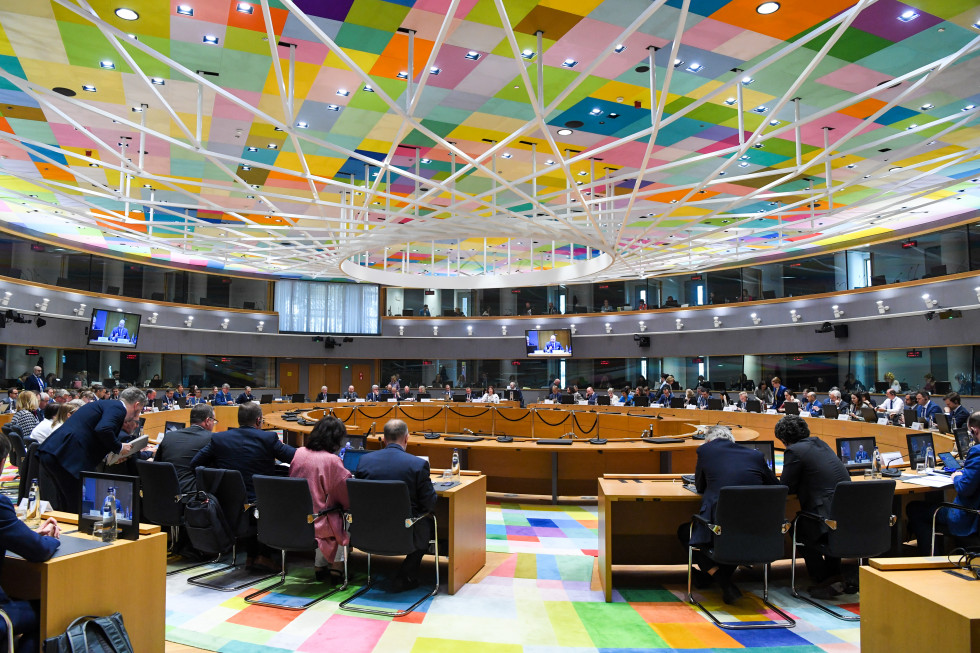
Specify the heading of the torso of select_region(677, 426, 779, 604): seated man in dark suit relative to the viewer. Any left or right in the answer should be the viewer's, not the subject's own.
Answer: facing away from the viewer and to the left of the viewer

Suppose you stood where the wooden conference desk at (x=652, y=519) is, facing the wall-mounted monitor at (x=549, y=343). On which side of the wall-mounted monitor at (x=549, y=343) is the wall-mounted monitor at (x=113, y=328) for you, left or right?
left

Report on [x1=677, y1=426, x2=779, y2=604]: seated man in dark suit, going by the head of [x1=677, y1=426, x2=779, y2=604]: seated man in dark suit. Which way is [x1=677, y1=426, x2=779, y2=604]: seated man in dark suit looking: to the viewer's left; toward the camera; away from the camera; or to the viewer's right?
away from the camera

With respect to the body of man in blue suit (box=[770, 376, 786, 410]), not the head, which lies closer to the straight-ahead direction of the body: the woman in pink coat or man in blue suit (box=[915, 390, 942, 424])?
the woman in pink coat

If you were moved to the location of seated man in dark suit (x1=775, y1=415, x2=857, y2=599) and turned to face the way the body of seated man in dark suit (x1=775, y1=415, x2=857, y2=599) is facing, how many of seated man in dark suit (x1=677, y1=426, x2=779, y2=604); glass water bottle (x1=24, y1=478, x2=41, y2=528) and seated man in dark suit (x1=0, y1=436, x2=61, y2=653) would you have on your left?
3

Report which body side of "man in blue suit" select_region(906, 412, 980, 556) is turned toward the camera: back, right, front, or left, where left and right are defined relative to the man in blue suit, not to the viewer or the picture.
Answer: left

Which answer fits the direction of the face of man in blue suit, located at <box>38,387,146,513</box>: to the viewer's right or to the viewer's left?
to the viewer's right

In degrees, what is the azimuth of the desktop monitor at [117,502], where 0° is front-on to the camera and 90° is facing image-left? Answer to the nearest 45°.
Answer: approximately 45°

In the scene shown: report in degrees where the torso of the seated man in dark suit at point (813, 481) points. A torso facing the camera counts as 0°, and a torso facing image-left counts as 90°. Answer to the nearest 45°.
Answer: approximately 135°

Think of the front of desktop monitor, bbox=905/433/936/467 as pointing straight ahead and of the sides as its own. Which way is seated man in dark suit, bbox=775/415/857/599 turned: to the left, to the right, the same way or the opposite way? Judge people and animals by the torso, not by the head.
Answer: the opposite way

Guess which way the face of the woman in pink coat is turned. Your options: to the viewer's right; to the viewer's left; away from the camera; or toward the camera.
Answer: away from the camera
